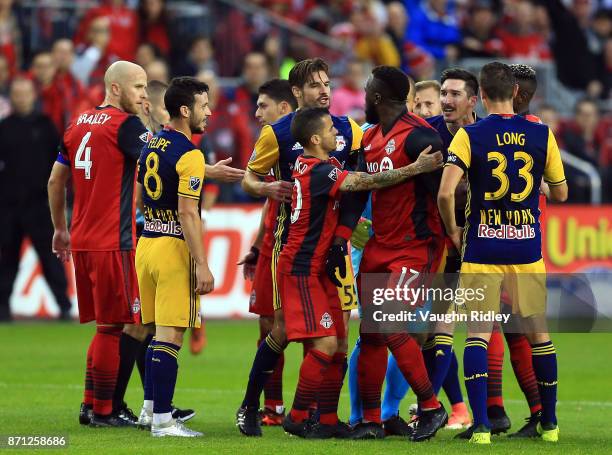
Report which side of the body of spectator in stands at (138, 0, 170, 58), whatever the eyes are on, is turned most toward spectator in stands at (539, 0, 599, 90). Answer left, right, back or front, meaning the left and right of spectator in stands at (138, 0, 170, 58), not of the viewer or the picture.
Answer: left

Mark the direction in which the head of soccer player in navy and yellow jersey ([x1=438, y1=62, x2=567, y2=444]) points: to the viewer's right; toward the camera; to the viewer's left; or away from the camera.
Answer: away from the camera

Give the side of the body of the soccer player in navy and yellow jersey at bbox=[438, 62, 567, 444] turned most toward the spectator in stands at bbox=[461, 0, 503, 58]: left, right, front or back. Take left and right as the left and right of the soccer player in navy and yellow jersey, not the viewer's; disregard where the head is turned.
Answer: front

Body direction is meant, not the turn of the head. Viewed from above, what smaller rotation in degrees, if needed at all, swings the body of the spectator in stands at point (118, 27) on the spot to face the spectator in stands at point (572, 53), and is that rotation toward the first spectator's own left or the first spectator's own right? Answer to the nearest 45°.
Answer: approximately 90° to the first spectator's own left

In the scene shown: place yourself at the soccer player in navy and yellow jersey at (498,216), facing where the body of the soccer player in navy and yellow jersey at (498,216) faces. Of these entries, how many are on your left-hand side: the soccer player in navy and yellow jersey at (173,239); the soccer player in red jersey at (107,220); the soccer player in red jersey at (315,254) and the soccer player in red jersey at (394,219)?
4

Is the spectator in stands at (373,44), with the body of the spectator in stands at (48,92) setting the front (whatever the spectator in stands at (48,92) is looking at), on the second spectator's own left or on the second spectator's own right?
on the second spectator's own left

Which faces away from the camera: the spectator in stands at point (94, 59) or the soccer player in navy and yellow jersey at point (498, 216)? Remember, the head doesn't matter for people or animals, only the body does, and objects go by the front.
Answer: the soccer player in navy and yellow jersey

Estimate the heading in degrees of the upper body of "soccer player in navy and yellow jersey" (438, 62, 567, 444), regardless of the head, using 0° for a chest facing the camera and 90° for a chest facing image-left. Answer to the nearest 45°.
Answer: approximately 180°

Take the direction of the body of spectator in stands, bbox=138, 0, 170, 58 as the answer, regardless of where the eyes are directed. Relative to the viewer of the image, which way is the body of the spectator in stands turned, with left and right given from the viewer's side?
facing the viewer
